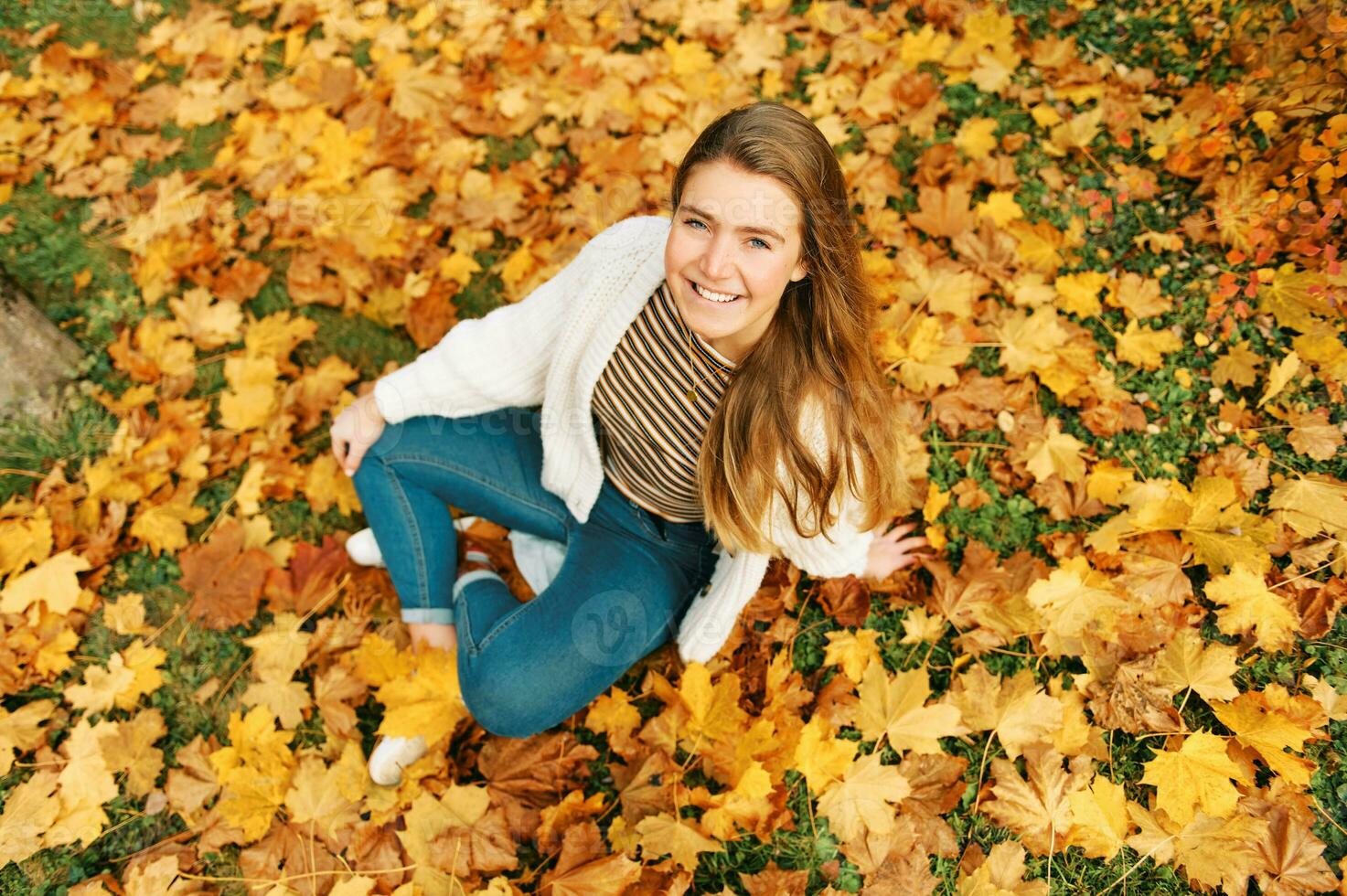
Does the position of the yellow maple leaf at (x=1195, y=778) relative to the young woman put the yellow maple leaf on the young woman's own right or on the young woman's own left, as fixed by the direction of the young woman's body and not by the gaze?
on the young woman's own left

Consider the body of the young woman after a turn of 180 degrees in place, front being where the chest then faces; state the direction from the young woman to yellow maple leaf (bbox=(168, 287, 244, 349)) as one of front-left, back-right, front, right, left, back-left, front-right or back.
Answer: left

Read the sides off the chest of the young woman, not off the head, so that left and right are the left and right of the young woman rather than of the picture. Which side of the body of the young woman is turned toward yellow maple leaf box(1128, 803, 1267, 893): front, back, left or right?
left

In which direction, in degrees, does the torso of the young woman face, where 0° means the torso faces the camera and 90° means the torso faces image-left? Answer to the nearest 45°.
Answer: approximately 45°

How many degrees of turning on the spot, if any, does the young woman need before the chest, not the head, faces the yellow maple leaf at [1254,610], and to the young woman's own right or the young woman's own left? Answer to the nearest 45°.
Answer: approximately 135° to the young woman's own left
